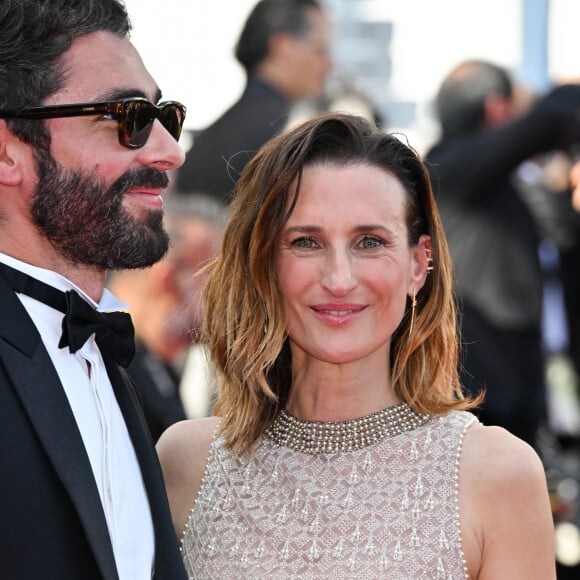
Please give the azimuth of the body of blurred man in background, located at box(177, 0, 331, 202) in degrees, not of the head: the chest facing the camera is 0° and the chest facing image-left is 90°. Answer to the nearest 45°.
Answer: approximately 270°

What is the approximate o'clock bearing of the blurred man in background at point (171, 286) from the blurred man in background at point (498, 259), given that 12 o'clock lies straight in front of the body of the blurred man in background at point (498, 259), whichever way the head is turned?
the blurred man in background at point (171, 286) is roughly at 7 o'clock from the blurred man in background at point (498, 259).

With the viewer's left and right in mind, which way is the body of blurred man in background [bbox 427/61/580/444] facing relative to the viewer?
facing away from the viewer and to the right of the viewer

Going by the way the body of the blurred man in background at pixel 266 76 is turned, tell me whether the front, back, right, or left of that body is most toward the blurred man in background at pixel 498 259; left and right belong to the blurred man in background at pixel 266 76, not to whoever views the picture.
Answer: front

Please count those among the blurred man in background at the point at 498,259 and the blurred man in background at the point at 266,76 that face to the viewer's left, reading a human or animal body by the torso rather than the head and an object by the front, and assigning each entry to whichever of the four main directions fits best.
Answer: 0

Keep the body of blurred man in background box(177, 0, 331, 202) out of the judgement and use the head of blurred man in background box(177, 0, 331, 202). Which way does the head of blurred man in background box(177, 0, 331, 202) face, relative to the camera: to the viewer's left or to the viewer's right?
to the viewer's right
